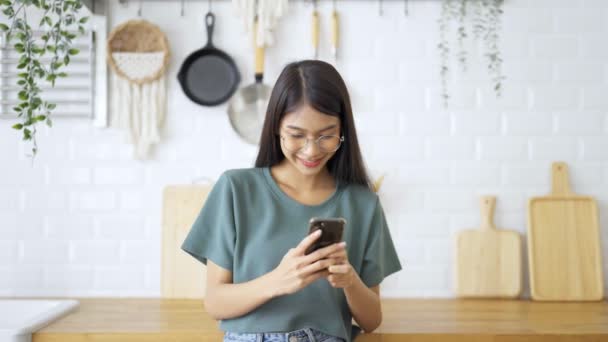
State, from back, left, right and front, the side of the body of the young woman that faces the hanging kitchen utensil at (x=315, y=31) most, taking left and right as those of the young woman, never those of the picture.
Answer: back

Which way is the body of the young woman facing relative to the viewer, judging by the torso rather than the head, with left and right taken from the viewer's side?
facing the viewer

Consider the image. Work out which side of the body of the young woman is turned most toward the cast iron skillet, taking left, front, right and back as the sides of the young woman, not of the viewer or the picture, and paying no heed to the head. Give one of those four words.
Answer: back

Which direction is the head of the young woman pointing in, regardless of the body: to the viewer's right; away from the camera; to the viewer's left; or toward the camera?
toward the camera

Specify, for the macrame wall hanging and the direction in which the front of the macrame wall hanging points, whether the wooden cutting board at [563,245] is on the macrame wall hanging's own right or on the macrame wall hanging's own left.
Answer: on the macrame wall hanging's own left

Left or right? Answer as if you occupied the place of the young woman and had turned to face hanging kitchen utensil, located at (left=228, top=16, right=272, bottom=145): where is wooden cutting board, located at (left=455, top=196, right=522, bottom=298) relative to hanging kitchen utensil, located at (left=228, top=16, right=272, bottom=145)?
right

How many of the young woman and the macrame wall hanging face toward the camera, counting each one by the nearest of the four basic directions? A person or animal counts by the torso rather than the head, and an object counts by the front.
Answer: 2

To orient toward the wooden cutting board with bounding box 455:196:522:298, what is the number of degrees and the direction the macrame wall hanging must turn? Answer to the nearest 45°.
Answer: approximately 90° to its left

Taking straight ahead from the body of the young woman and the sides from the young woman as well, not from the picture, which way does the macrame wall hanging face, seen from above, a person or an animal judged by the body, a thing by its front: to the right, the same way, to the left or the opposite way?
the same way

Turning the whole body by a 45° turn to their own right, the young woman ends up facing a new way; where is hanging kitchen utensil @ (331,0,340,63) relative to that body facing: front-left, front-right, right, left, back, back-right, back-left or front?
back-right

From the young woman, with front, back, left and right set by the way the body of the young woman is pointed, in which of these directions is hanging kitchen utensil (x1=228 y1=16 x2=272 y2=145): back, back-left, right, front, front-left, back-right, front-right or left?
back

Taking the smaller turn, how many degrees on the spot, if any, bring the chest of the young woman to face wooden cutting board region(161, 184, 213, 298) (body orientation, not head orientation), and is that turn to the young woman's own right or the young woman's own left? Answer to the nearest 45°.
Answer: approximately 135° to the young woman's own right
